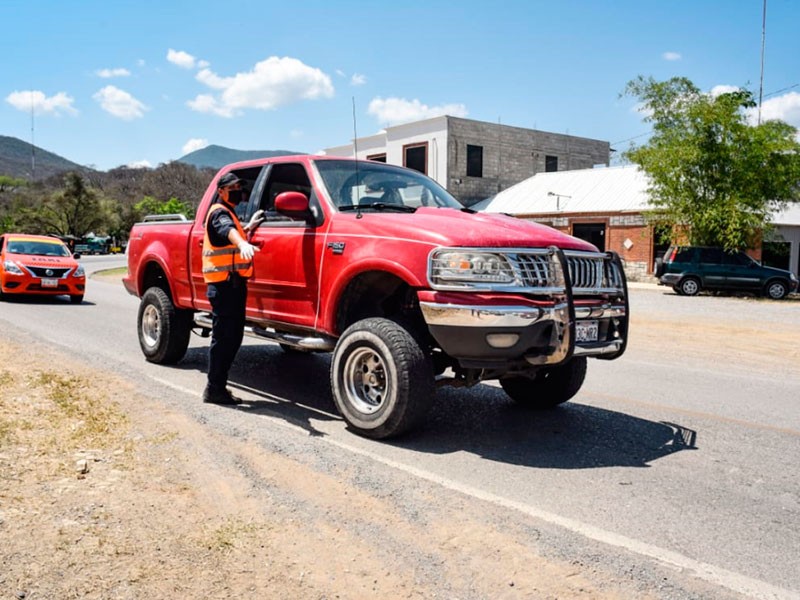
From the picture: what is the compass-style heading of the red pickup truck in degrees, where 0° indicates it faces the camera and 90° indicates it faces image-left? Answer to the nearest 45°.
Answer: approximately 315°

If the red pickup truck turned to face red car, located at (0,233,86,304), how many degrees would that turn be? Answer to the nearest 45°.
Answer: approximately 180°

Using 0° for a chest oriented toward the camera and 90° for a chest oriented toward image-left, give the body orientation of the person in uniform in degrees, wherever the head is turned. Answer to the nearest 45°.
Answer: approximately 270°

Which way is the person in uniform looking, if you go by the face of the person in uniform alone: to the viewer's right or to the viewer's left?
to the viewer's right

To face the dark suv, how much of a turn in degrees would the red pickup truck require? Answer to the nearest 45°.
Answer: approximately 90° to its left
